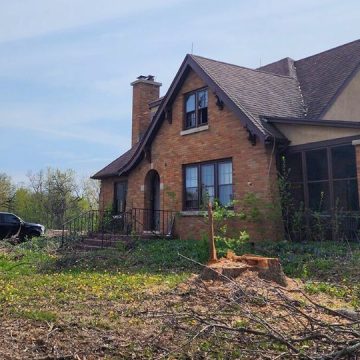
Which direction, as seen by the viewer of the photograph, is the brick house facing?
facing the viewer and to the left of the viewer

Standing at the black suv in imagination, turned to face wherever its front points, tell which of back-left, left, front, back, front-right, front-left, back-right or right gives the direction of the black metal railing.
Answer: front-right

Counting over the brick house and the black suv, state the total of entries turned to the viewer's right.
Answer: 1

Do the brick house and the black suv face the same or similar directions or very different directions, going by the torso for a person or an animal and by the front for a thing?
very different directions

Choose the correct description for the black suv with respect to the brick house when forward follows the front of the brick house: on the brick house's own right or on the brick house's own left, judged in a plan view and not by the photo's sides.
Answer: on the brick house's own right

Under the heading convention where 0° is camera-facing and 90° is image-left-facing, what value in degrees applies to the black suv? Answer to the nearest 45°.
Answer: approximately 270°
